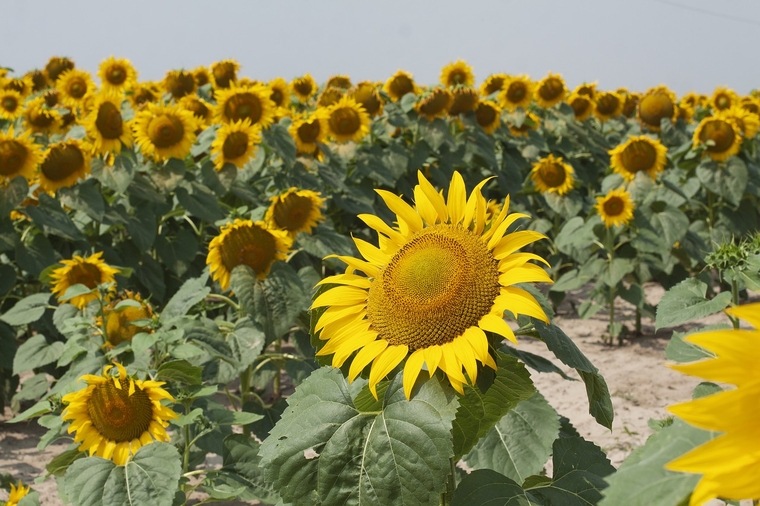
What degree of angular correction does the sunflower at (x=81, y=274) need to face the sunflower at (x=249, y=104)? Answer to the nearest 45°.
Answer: approximately 135° to its left

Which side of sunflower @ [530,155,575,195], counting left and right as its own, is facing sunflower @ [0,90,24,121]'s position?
right

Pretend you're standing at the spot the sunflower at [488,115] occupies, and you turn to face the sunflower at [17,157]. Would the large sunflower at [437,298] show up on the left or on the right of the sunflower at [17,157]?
left

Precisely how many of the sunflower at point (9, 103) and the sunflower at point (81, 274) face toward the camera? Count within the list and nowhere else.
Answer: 2

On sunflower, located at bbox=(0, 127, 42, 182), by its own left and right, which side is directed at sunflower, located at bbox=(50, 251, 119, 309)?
front

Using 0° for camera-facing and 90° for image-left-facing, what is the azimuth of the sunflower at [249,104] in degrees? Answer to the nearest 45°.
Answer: approximately 0°

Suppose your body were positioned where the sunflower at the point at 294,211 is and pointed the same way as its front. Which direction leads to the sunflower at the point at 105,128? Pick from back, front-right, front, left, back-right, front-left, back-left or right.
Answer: back-right

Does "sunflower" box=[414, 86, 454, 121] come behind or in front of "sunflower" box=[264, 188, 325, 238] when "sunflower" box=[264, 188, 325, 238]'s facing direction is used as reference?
behind

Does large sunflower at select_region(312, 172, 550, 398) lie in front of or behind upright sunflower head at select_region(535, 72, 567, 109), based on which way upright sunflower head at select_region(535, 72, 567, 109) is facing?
in front

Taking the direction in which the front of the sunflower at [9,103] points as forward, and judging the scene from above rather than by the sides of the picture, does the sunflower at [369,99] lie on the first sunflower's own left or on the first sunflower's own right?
on the first sunflower's own left

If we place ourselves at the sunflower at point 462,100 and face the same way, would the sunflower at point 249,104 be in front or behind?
in front
